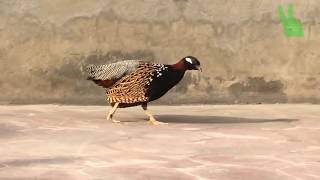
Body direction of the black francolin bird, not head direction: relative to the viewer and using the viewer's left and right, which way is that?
facing to the right of the viewer
